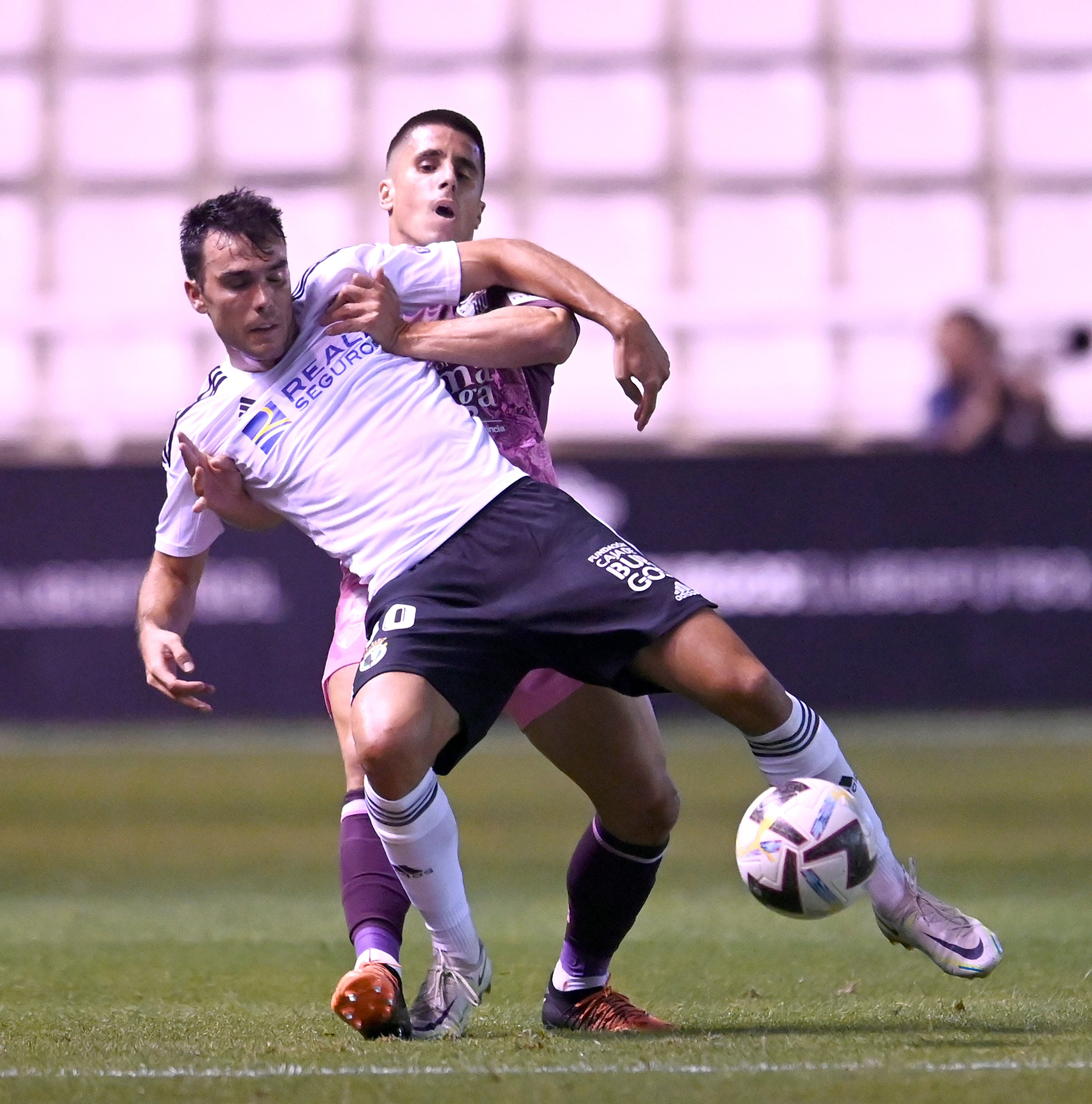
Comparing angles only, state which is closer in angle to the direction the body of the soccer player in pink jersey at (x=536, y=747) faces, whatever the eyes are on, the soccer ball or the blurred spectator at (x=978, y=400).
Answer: the soccer ball

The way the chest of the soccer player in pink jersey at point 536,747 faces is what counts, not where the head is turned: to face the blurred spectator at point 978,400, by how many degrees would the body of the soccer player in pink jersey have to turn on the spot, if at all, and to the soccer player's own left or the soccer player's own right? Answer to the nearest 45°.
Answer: approximately 180°

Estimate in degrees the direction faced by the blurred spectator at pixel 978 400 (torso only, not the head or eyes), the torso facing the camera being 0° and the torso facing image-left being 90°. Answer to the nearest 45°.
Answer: approximately 45°

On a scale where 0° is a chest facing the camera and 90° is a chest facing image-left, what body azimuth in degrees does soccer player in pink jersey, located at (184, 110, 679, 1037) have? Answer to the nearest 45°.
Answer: approximately 0°

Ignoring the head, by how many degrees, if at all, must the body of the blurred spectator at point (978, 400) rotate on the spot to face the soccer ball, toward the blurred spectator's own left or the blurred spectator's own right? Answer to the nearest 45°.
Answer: approximately 45° to the blurred spectator's own left

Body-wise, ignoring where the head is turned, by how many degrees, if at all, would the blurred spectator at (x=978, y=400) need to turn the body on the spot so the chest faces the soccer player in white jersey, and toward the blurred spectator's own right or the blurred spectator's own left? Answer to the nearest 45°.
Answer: approximately 45° to the blurred spectator's own left
